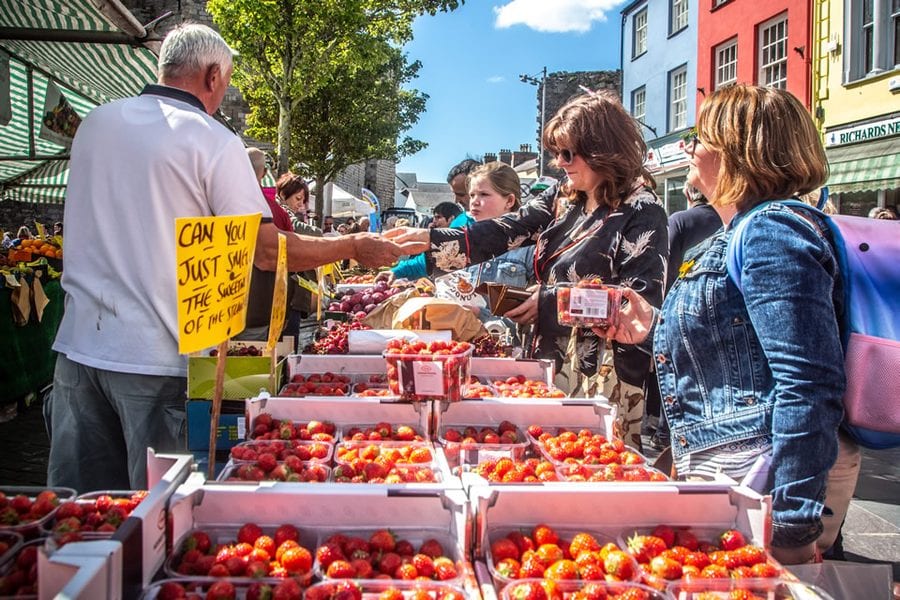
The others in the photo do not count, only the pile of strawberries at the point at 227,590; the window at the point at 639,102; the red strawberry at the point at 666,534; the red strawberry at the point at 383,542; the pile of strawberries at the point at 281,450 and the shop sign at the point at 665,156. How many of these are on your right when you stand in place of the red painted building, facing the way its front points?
2

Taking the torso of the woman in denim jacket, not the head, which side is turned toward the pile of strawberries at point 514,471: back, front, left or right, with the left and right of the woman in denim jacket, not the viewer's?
front

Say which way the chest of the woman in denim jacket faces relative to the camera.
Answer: to the viewer's left

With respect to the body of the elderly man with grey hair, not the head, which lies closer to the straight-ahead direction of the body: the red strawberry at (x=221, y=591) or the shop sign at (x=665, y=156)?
the shop sign

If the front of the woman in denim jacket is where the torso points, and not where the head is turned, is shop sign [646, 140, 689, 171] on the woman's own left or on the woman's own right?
on the woman's own right

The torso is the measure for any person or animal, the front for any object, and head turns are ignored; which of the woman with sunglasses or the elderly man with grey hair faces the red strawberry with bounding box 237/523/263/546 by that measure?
the woman with sunglasses

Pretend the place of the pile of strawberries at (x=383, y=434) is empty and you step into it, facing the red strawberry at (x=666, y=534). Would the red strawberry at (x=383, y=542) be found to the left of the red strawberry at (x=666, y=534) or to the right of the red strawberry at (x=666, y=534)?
right

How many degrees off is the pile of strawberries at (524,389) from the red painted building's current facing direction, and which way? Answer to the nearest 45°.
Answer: approximately 45° to its left

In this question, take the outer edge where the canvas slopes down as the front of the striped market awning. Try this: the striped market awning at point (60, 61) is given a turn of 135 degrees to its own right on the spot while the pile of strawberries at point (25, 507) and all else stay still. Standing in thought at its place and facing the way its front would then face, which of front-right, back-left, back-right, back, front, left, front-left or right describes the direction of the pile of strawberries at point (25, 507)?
front-left

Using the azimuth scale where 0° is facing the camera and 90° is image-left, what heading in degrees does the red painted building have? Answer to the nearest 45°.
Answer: approximately 45°

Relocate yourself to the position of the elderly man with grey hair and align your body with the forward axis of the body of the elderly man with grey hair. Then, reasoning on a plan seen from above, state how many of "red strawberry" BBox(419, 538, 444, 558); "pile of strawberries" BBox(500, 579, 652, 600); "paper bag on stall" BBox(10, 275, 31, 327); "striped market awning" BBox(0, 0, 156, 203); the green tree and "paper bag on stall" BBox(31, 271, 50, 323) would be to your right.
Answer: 2

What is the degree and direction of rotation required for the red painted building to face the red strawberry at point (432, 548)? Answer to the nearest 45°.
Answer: approximately 45° to its left

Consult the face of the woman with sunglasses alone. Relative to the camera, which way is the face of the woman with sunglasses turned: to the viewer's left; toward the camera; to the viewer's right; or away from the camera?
to the viewer's left

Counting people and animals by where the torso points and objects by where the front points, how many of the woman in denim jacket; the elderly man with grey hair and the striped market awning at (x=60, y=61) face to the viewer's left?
1

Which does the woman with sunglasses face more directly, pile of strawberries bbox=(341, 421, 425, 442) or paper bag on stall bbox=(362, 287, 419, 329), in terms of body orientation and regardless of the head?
the pile of strawberries

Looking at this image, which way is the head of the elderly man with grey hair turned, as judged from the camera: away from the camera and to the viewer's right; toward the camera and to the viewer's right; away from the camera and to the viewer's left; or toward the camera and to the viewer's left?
away from the camera and to the viewer's right

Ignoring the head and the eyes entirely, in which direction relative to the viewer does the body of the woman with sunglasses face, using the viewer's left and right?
facing the viewer and to the left of the viewer

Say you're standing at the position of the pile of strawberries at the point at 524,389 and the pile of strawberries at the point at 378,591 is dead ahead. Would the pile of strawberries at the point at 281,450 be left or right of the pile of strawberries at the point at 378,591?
right
